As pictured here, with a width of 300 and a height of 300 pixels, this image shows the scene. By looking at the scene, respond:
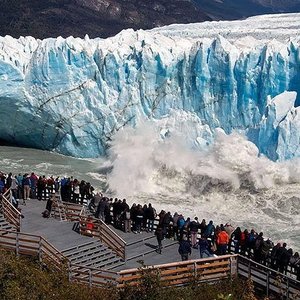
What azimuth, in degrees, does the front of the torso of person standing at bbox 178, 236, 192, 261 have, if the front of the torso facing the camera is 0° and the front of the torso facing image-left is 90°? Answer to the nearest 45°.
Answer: approximately 180°

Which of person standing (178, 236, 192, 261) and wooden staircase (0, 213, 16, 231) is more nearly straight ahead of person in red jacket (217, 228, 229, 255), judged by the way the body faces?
the wooden staircase

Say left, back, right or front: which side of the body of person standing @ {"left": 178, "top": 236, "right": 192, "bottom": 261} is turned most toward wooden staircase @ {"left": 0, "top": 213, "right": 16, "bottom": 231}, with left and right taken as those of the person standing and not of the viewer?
left

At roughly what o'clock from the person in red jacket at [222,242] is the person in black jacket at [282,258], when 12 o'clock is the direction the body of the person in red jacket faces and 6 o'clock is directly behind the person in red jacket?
The person in black jacket is roughly at 4 o'clock from the person in red jacket.

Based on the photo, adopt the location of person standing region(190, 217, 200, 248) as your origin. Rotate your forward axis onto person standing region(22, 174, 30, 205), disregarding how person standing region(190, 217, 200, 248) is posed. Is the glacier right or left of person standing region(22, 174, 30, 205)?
right

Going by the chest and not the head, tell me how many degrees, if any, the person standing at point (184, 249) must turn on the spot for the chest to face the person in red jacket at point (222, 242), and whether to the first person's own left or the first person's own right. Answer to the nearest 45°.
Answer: approximately 45° to the first person's own right

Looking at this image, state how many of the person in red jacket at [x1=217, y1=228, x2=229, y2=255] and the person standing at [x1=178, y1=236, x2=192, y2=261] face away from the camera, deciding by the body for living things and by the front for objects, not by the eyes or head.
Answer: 2

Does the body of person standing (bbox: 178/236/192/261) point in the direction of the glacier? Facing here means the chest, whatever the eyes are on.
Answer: yes

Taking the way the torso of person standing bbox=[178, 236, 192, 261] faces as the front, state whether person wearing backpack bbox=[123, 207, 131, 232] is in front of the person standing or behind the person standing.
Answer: in front

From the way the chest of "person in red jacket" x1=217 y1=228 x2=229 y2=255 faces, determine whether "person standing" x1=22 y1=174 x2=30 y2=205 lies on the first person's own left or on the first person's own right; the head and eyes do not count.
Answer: on the first person's own left

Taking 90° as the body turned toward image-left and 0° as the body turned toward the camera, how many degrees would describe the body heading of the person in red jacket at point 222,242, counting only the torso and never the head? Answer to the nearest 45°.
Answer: approximately 180°
